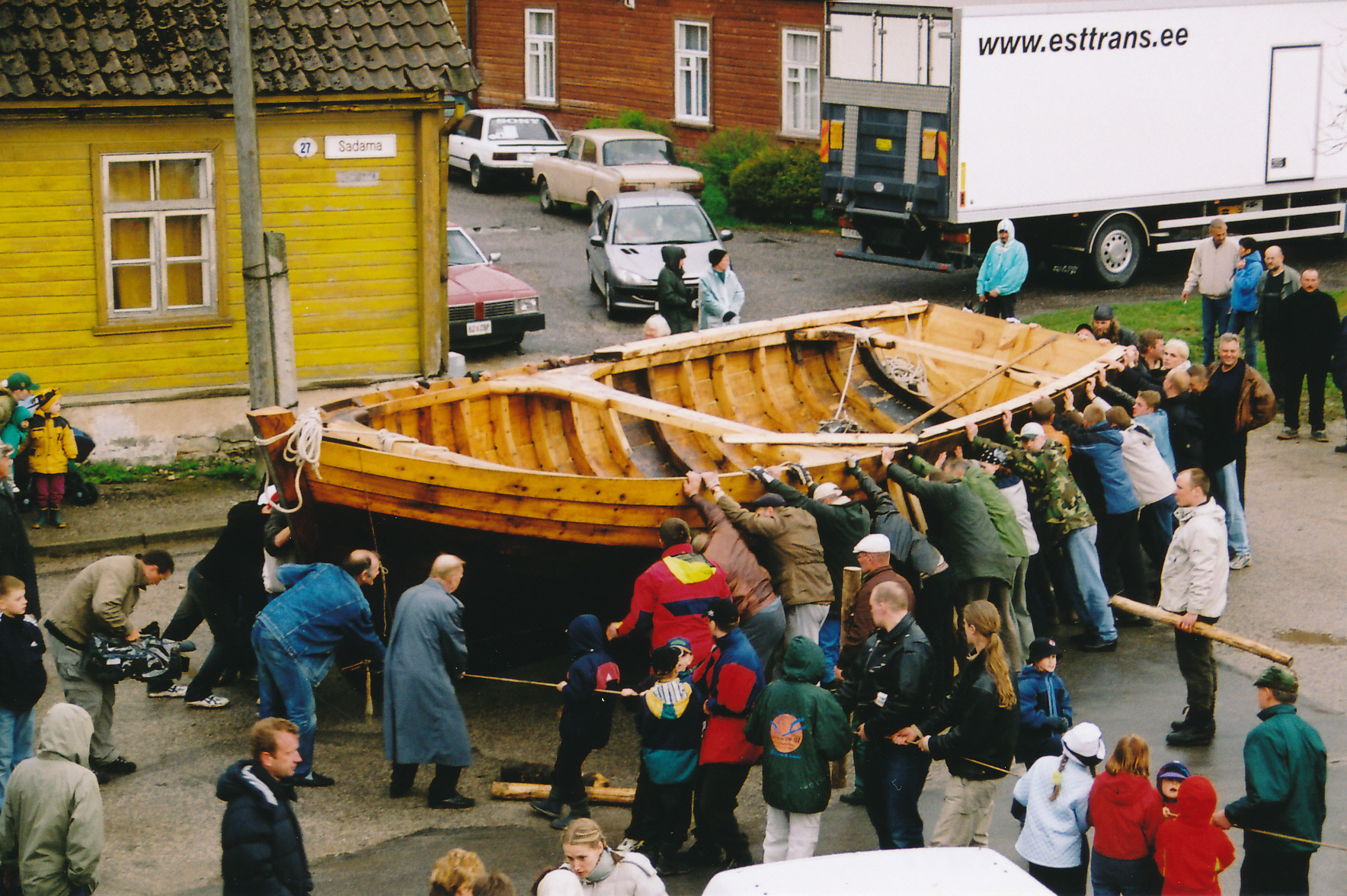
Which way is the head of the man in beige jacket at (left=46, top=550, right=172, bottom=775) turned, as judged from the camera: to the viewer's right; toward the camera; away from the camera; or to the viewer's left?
to the viewer's right

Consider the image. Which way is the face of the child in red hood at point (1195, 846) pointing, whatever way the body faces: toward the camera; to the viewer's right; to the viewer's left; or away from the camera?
away from the camera

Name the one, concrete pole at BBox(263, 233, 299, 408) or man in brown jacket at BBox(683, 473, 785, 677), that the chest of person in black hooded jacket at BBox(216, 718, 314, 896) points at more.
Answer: the man in brown jacket

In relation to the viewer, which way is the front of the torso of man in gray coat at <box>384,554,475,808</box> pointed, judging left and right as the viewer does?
facing away from the viewer and to the right of the viewer

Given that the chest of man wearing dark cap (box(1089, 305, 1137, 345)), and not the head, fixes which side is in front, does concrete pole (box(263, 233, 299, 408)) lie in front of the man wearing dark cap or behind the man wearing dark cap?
in front

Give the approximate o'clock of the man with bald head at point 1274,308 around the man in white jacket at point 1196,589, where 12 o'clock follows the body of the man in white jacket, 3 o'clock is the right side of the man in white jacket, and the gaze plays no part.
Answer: The man with bald head is roughly at 3 o'clock from the man in white jacket.

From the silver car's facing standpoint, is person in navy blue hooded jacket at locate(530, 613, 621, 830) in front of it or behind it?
in front

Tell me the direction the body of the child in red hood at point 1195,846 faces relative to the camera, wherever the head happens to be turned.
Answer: away from the camera

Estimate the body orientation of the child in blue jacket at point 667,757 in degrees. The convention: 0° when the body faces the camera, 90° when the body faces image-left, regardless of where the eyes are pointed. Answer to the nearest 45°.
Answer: approximately 180°

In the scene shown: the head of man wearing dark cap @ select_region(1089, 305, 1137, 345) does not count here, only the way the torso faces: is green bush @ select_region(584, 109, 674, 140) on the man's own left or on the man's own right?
on the man's own right
